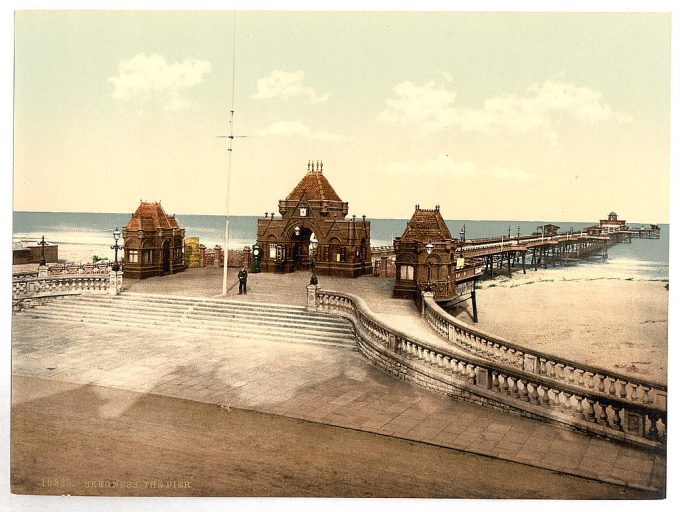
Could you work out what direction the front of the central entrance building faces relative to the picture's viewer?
facing the viewer and to the left of the viewer

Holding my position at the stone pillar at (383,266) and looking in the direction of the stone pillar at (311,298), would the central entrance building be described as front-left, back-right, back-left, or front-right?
front-right

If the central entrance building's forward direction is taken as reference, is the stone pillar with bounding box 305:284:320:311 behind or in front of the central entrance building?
in front

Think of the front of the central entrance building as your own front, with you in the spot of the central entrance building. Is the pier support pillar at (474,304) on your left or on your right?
on your left
